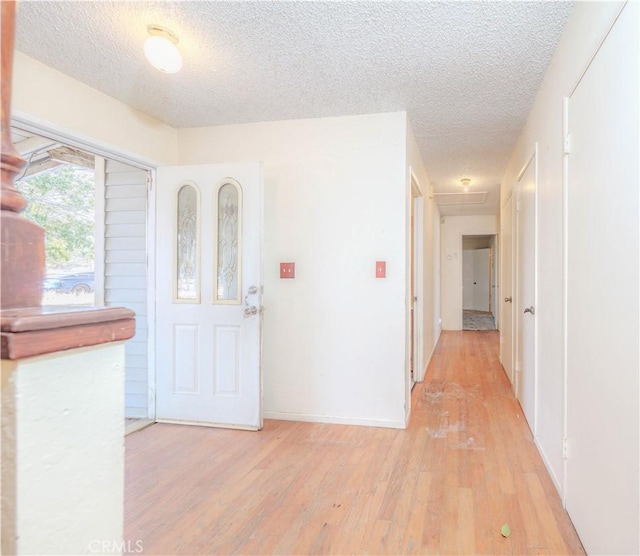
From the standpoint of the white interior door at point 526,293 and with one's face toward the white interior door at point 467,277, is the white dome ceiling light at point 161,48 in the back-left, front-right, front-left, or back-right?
back-left

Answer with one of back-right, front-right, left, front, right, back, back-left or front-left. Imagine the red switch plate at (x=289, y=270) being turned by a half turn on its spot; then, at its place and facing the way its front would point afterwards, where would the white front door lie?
left

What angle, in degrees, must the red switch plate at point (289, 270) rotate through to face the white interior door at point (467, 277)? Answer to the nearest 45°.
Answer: approximately 135° to its left

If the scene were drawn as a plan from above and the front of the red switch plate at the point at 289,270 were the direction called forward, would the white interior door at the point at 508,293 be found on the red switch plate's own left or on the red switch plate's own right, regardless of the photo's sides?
on the red switch plate's own left

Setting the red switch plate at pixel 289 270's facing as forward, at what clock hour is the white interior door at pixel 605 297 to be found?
The white interior door is roughly at 11 o'clock from the red switch plate.

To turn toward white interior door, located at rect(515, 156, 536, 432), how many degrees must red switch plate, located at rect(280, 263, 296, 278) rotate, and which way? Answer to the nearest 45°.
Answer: approximately 90° to its left

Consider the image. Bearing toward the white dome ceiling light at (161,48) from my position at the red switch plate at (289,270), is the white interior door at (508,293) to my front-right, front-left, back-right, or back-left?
back-left

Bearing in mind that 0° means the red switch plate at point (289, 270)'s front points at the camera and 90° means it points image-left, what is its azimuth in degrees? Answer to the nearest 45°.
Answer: approximately 0°

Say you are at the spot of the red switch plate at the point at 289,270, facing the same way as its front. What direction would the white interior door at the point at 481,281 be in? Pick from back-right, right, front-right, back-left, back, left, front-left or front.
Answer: back-left

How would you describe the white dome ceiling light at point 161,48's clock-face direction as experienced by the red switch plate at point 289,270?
The white dome ceiling light is roughly at 1 o'clock from the red switch plate.

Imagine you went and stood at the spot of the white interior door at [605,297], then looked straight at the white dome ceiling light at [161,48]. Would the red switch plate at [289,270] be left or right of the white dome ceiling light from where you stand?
right
